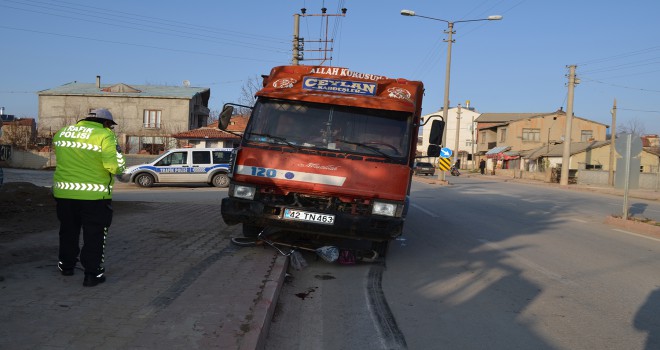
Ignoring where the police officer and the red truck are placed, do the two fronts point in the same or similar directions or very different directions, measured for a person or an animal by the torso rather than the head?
very different directions

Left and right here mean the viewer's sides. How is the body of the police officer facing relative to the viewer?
facing away from the viewer and to the right of the viewer

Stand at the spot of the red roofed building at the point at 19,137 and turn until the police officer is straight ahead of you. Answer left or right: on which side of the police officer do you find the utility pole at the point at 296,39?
left

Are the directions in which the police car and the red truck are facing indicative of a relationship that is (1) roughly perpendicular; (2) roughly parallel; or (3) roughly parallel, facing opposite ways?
roughly perpendicular

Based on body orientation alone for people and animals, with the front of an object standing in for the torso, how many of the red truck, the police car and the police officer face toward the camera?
1

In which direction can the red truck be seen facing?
toward the camera

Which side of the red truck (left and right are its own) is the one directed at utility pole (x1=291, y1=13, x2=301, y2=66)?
back

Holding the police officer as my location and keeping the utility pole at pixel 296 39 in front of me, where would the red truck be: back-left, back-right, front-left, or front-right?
front-right

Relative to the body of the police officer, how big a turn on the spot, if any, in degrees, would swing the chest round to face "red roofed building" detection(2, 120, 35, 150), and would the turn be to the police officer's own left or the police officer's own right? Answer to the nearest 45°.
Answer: approximately 45° to the police officer's own left

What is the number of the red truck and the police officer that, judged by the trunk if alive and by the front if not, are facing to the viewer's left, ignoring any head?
0

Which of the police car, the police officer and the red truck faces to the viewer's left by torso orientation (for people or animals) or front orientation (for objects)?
the police car
